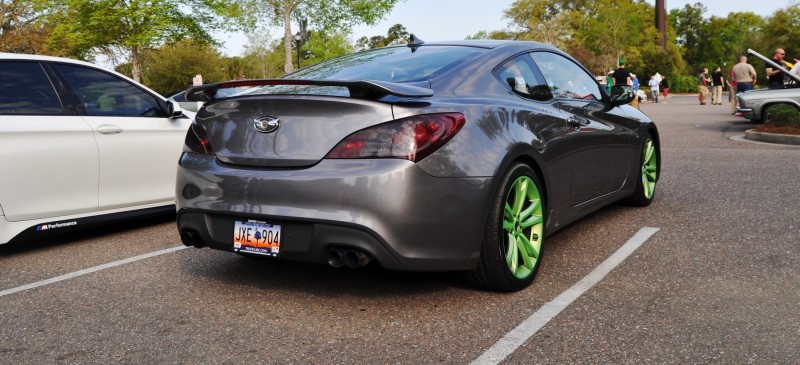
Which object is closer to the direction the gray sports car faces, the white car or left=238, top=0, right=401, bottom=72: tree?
the tree

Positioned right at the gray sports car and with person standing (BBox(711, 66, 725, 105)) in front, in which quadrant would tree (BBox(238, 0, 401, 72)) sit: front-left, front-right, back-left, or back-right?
front-left

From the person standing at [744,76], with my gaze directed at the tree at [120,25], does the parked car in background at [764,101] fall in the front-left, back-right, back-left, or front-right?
back-left

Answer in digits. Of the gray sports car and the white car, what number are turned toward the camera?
0

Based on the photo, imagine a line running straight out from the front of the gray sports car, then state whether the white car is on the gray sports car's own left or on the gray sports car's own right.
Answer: on the gray sports car's own left

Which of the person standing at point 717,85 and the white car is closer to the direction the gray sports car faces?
the person standing

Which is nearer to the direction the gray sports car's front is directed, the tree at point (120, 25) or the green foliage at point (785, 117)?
the green foliage

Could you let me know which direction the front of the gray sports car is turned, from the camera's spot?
facing away from the viewer and to the right of the viewer

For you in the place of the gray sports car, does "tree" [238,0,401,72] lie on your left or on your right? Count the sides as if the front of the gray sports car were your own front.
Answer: on your left
